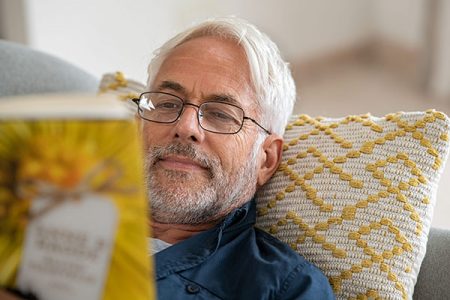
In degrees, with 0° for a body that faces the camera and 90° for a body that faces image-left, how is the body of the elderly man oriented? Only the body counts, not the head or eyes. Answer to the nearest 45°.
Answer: approximately 45°
